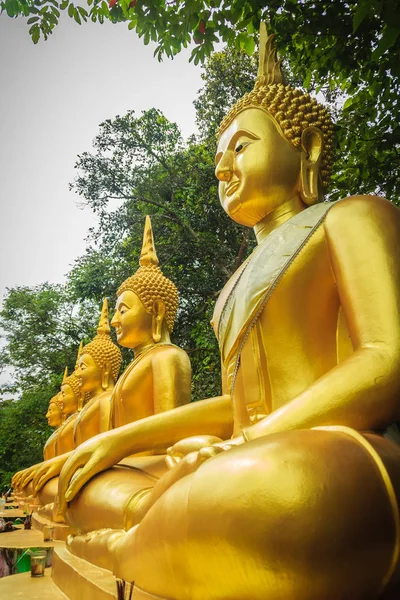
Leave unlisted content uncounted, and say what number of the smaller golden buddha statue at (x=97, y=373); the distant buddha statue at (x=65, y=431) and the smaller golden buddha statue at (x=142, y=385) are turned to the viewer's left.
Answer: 3

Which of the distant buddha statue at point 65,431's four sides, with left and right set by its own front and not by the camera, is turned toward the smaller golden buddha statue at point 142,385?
left

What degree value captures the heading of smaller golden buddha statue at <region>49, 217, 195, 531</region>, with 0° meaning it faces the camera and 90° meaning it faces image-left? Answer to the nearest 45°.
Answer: approximately 90°

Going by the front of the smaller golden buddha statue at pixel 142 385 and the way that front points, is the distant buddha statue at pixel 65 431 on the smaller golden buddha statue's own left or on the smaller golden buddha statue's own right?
on the smaller golden buddha statue's own right

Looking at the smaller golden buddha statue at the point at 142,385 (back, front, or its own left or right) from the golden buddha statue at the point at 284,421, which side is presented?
left

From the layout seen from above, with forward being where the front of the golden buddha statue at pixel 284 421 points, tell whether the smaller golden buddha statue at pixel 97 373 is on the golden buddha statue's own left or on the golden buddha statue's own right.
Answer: on the golden buddha statue's own right

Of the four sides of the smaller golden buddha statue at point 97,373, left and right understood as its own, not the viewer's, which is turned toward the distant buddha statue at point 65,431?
right

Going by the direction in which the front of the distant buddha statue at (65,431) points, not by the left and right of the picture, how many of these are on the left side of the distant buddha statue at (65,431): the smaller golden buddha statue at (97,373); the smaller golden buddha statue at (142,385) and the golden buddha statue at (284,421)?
3

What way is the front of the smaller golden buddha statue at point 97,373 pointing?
to the viewer's left

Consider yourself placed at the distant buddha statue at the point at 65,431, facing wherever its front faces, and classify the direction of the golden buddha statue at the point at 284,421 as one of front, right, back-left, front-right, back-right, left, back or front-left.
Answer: left

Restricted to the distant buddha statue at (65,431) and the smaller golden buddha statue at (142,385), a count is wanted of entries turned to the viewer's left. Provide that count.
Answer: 2

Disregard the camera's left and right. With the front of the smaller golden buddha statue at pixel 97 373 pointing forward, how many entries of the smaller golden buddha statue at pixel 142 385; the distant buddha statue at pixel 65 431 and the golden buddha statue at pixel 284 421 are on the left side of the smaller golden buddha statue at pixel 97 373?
2

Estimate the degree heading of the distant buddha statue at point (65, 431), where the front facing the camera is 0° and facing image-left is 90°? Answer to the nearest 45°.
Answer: approximately 90°
